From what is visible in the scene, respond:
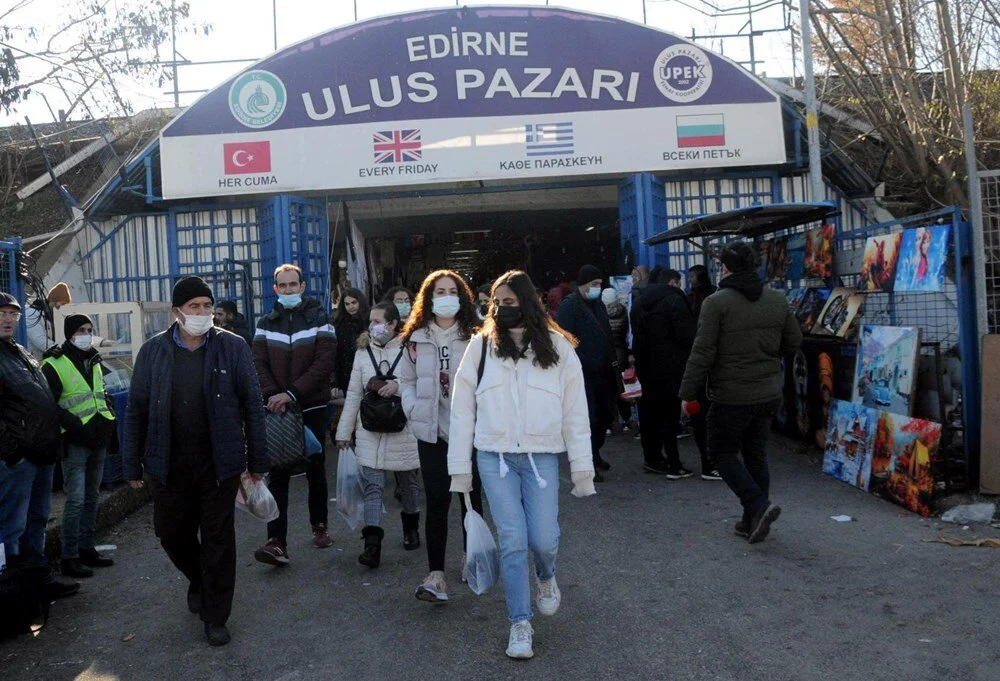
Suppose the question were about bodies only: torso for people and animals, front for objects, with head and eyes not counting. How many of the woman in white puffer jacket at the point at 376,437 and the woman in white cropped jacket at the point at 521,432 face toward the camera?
2

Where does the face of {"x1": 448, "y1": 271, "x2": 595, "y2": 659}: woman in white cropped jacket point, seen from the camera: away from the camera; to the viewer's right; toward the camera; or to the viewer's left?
toward the camera

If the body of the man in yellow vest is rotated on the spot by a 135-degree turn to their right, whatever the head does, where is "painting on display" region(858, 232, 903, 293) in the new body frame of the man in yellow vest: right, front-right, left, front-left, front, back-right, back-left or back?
back

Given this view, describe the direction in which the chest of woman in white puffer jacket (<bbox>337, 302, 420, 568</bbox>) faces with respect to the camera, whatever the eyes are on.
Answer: toward the camera

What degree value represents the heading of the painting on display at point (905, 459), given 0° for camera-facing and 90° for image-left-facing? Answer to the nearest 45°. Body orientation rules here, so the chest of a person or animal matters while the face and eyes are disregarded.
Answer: approximately 45°

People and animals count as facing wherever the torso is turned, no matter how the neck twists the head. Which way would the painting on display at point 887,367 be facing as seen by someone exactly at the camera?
facing the viewer and to the left of the viewer

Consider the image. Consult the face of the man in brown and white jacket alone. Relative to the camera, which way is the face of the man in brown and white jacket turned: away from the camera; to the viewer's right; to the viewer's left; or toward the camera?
toward the camera

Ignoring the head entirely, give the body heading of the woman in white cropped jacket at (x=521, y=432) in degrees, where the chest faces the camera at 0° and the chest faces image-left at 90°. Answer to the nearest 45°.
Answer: approximately 0°

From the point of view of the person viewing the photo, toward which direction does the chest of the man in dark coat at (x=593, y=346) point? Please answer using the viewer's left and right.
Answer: facing the viewer and to the right of the viewer

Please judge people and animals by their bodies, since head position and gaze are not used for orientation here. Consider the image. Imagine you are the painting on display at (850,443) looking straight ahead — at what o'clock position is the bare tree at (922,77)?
The bare tree is roughly at 5 o'clock from the painting on display.

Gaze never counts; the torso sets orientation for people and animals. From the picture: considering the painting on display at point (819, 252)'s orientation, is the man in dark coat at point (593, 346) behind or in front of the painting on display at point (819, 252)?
in front

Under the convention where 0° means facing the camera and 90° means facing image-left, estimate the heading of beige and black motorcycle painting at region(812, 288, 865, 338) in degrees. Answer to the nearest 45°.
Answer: approximately 45°

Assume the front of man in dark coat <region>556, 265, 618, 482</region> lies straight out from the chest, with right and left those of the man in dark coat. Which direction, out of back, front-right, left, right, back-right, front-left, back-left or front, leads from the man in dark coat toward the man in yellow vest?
right
